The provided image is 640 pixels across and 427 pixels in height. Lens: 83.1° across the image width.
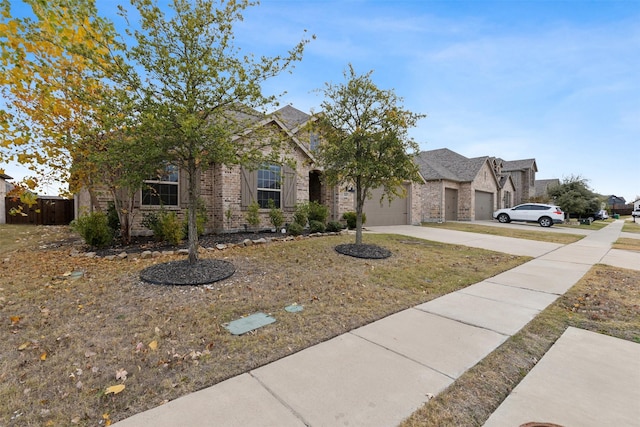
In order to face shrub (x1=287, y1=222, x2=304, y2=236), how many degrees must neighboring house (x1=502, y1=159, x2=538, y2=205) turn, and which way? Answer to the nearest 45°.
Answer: approximately 45° to its right

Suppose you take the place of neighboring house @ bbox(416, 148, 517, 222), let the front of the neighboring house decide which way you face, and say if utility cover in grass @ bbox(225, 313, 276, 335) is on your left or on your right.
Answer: on your right

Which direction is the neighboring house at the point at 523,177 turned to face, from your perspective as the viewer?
facing the viewer and to the right of the viewer

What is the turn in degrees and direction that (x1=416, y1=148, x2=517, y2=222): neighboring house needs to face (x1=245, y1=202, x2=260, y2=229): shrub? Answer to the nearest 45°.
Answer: approximately 45° to its right

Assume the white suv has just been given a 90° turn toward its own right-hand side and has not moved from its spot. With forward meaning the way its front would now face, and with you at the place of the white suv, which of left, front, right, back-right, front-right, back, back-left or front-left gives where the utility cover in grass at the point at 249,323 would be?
back

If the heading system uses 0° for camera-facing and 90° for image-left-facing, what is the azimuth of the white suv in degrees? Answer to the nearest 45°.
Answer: approximately 90°

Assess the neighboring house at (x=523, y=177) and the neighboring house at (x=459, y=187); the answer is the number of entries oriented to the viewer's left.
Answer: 0

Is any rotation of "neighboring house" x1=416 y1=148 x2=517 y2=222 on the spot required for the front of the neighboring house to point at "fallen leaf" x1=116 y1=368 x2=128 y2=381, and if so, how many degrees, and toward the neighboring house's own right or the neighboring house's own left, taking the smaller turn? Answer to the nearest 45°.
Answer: approximately 45° to the neighboring house's own right

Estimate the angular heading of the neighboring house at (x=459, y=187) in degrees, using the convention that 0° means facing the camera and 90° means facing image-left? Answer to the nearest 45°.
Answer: approximately 315°

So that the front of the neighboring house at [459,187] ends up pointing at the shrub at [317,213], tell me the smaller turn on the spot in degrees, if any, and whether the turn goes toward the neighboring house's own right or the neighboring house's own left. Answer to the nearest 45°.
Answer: approximately 45° to the neighboring house's own right

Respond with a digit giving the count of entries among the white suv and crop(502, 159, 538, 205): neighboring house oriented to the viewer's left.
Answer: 1

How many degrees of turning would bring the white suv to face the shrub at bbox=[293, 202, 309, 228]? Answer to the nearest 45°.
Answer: approximately 45° to its left

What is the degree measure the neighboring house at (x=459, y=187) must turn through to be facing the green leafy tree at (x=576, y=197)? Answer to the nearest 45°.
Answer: approximately 90° to its left
